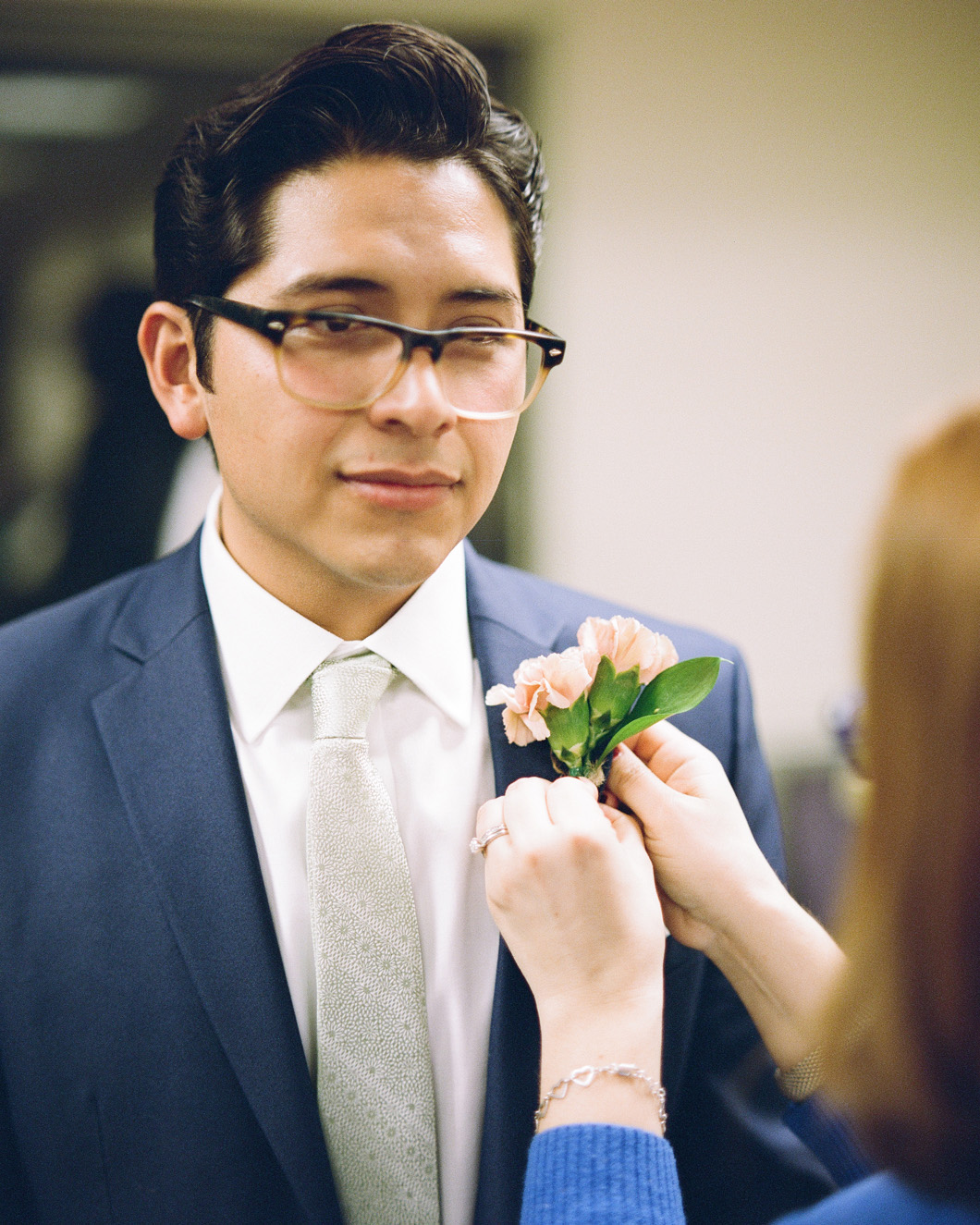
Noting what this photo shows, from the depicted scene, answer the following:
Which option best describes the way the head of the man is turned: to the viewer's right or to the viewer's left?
to the viewer's right

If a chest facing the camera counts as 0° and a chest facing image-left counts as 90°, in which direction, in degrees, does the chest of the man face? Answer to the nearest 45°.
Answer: approximately 0°
